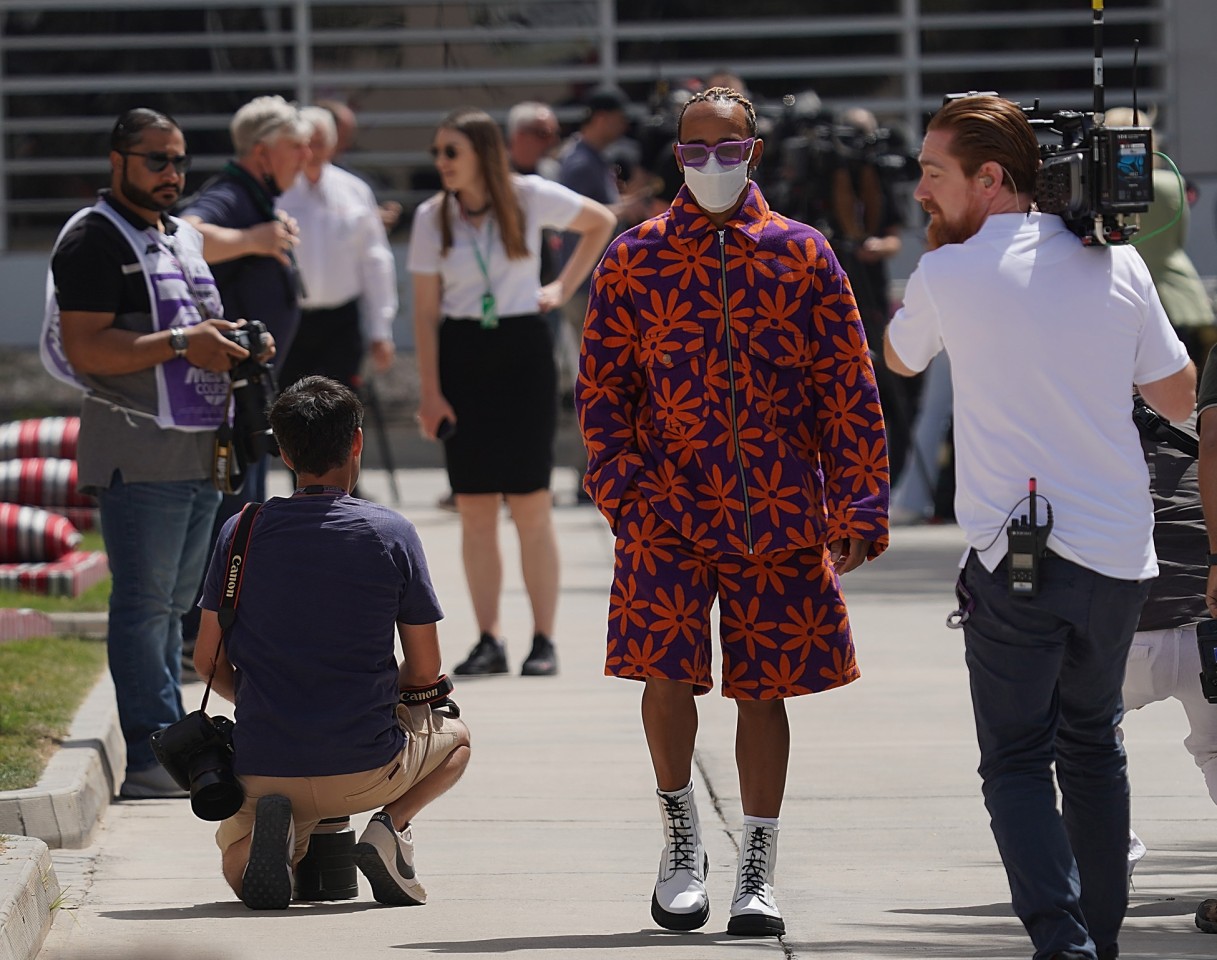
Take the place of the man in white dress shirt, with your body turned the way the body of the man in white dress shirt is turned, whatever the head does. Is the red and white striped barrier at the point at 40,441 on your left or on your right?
on your right

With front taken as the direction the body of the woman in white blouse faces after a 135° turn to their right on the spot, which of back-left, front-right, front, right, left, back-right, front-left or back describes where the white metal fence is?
front

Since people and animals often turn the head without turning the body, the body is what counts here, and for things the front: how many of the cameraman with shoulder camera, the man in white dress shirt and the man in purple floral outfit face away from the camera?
1

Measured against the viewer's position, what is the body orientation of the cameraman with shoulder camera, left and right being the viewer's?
facing away from the viewer

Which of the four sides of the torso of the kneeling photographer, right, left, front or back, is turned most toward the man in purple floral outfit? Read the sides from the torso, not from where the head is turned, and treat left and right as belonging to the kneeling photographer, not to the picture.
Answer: right

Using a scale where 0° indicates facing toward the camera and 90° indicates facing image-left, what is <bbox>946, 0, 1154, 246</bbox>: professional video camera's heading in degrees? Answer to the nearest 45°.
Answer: approximately 135°

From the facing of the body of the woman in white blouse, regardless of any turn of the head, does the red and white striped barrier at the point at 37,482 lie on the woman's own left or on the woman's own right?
on the woman's own right

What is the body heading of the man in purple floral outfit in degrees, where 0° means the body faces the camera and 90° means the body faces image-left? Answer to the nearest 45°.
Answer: approximately 0°

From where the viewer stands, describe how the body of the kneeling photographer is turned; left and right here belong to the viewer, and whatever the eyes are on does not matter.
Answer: facing away from the viewer

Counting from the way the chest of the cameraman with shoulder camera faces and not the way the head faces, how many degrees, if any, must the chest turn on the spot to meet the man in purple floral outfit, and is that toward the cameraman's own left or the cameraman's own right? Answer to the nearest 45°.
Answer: approximately 45° to the cameraman's own left

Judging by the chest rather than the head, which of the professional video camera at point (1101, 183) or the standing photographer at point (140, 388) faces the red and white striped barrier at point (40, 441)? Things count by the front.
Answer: the professional video camera

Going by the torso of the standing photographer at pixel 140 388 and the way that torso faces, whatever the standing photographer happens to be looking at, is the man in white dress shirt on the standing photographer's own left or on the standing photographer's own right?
on the standing photographer's own left

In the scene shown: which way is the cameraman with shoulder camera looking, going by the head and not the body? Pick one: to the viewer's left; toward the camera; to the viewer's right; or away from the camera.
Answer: to the viewer's left
